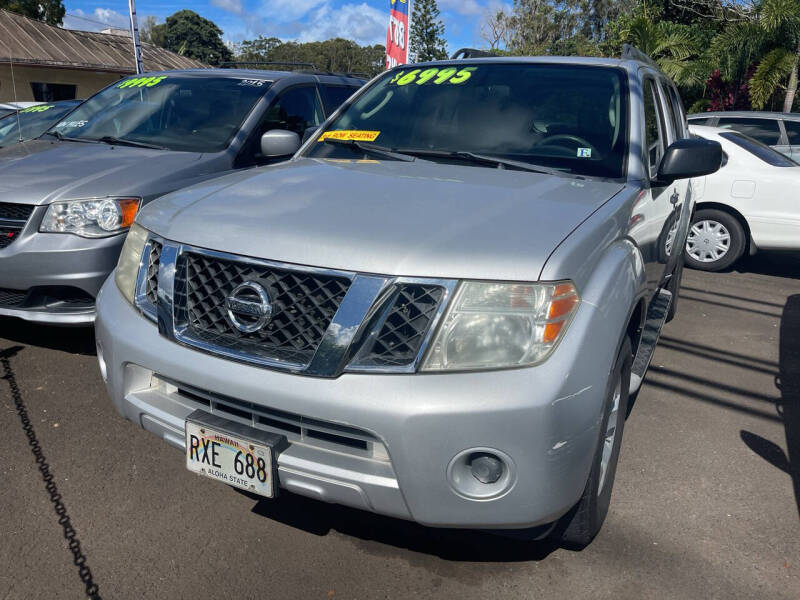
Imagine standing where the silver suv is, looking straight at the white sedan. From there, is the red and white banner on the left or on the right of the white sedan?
left

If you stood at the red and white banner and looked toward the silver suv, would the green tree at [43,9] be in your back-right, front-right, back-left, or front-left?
back-right

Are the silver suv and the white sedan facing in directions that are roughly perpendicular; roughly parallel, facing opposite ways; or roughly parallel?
roughly perpendicular

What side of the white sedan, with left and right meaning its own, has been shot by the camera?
left

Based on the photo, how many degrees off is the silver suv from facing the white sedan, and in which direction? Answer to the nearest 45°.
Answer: approximately 180°

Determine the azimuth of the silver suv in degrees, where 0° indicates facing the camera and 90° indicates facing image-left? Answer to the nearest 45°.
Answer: approximately 45°

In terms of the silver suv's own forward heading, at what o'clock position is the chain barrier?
The chain barrier is roughly at 2 o'clock from the silver suv.

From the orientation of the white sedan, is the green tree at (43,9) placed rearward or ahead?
ahead

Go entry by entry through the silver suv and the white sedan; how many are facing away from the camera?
0

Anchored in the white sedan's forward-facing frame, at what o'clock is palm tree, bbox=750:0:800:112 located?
The palm tree is roughly at 3 o'clock from the white sedan.

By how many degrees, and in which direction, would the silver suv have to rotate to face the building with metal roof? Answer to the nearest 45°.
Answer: approximately 90° to its right
